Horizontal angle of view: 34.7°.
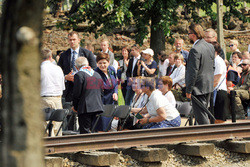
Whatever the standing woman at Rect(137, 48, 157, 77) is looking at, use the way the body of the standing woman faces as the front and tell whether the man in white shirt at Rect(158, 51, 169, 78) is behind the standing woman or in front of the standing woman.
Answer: behind

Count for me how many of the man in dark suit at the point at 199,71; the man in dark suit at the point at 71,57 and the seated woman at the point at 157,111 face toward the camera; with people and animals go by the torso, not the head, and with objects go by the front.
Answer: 1

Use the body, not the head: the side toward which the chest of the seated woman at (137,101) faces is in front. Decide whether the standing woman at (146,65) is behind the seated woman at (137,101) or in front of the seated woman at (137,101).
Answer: behind

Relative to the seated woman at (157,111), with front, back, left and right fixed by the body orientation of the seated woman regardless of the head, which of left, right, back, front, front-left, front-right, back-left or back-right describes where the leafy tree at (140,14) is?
right

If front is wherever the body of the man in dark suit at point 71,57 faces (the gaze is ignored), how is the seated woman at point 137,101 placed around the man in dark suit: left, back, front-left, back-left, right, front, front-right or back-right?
front-left

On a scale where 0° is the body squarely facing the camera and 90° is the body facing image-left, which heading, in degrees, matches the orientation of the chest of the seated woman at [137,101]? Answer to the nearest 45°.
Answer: approximately 45°

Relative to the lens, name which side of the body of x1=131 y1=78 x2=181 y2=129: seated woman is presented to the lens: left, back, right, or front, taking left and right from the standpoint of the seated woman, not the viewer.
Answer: left

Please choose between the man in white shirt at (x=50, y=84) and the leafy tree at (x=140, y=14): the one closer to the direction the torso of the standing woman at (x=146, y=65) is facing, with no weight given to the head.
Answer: the man in white shirt

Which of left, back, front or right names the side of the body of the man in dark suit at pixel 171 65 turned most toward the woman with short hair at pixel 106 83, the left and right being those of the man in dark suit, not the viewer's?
front

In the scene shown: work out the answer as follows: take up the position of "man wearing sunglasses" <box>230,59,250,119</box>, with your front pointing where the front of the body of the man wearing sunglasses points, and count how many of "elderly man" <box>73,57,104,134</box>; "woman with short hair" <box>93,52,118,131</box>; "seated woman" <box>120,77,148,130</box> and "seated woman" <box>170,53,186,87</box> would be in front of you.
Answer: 4

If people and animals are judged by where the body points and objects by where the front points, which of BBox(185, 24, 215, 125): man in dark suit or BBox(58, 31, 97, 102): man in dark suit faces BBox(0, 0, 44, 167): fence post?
BBox(58, 31, 97, 102): man in dark suit

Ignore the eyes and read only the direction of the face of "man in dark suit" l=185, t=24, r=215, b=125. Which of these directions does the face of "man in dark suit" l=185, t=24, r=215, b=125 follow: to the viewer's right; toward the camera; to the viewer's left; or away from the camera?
to the viewer's left

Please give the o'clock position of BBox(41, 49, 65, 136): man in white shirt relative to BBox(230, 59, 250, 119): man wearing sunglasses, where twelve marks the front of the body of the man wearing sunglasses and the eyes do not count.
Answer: The man in white shirt is roughly at 12 o'clock from the man wearing sunglasses.

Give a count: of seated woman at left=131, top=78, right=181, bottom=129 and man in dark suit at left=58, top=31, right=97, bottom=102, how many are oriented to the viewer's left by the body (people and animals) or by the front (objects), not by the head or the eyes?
1

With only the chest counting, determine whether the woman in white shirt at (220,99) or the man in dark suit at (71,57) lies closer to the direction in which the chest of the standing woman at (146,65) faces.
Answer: the man in dark suit
